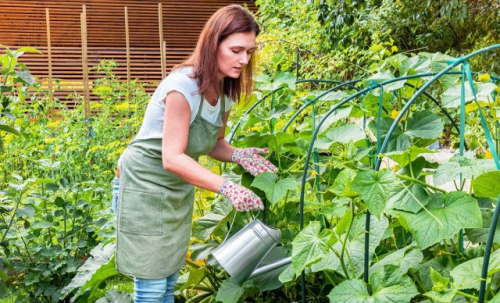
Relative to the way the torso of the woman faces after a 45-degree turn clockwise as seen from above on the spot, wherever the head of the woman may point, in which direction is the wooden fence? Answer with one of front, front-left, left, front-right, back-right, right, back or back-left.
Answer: back

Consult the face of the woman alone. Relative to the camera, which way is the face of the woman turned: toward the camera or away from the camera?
toward the camera

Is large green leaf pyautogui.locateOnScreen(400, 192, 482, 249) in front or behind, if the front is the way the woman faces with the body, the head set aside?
in front

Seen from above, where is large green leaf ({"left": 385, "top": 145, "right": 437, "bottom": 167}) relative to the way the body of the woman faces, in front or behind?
in front

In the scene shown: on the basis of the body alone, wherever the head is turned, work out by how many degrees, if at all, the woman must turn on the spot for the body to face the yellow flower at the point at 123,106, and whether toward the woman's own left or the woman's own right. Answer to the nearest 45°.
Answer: approximately 135° to the woman's own left

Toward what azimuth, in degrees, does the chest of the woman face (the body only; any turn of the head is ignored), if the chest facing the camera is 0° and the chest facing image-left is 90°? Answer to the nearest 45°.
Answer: approximately 315°

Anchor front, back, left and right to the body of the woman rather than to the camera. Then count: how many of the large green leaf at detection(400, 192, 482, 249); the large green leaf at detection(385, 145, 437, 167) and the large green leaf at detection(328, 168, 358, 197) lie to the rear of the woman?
0

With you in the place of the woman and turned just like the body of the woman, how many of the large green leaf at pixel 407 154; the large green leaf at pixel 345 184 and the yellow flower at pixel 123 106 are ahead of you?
2

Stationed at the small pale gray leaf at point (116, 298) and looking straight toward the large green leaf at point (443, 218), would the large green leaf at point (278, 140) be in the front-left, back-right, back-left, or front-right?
front-left
